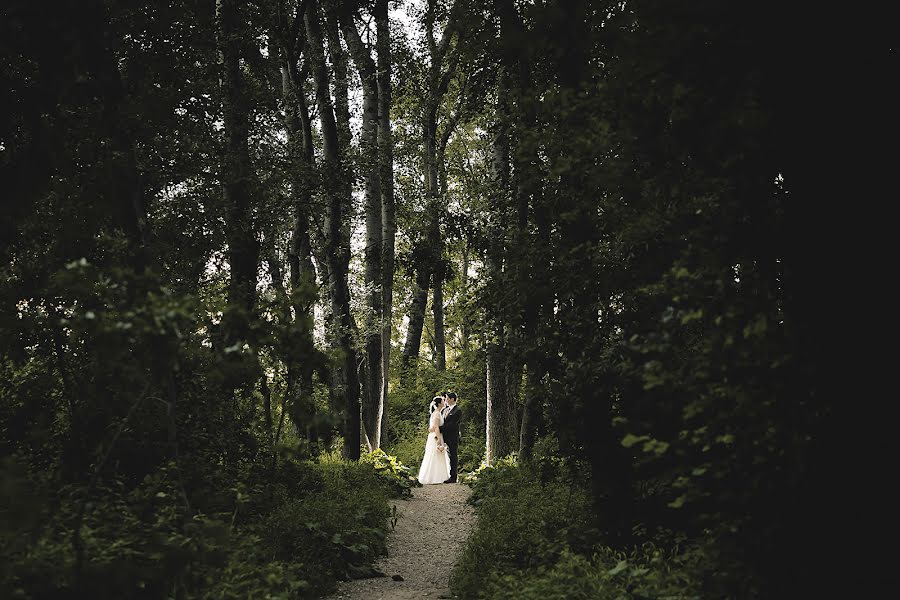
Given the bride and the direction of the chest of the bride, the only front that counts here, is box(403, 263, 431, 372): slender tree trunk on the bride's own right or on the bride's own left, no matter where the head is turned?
on the bride's own left

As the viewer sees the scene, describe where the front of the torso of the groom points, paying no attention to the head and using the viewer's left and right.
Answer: facing the viewer and to the left of the viewer

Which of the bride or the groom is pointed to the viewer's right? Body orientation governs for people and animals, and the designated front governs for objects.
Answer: the bride

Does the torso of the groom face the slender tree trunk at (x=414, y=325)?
no

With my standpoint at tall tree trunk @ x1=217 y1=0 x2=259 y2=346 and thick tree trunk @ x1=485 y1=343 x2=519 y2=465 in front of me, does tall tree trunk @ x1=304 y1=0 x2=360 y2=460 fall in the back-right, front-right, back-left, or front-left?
front-left

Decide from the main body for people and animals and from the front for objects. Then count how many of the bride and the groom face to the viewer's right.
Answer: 1

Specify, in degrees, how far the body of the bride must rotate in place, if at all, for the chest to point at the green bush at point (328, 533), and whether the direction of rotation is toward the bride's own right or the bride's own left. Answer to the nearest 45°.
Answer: approximately 90° to the bride's own right

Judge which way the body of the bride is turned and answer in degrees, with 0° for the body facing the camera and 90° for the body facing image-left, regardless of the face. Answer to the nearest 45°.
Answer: approximately 270°

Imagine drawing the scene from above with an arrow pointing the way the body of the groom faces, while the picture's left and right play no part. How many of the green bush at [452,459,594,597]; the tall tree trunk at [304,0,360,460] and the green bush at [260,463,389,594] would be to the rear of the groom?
0

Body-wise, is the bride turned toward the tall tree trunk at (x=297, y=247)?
no

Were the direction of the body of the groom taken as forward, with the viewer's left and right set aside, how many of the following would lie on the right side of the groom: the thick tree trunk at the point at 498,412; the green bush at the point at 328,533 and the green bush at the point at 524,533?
0
